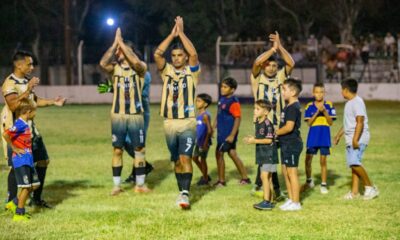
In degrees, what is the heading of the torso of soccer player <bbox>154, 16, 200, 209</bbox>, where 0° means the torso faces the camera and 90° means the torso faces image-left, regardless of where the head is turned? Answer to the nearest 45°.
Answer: approximately 0°

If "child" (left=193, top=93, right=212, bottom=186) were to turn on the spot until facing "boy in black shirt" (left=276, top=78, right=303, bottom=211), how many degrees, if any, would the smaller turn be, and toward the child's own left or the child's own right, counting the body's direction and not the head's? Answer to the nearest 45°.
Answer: approximately 90° to the child's own left

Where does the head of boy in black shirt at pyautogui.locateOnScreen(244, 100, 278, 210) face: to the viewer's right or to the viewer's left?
to the viewer's left

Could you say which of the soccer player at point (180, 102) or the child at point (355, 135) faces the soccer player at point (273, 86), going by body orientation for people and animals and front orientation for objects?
the child

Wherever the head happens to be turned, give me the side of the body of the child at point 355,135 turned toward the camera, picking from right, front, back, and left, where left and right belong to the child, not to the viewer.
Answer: left

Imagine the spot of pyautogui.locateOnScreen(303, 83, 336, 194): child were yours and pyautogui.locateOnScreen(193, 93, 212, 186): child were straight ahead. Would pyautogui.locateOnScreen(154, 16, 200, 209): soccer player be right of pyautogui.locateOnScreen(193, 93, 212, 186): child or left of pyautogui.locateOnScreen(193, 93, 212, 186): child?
left

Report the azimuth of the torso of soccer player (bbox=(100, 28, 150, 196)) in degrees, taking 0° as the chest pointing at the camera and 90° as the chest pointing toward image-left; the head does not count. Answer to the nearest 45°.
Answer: approximately 0°
